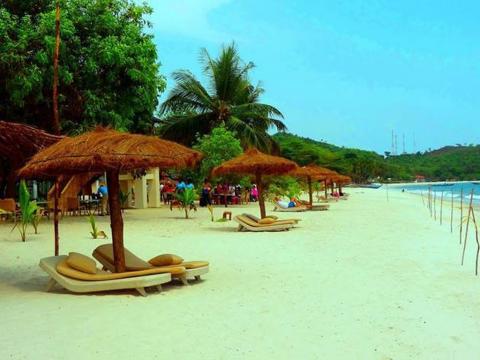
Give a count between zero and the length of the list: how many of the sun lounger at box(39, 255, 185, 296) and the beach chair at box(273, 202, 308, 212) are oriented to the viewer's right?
2

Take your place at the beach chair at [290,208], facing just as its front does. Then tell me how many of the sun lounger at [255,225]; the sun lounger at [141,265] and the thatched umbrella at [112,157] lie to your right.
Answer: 3

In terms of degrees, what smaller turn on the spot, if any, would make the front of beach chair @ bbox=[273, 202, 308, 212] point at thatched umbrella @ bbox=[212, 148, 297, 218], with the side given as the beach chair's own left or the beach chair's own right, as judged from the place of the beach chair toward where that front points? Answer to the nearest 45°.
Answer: approximately 90° to the beach chair's own right

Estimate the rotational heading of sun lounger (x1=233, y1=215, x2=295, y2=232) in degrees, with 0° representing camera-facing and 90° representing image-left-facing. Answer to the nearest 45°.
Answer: approximately 270°

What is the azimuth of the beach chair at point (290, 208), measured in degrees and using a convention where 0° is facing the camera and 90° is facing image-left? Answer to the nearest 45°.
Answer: approximately 270°

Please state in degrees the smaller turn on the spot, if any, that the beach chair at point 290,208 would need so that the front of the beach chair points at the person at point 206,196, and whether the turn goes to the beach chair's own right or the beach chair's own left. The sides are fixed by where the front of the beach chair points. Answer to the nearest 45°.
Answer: approximately 135° to the beach chair's own left

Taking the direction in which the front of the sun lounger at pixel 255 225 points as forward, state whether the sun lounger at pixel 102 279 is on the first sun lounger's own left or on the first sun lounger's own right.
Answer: on the first sun lounger's own right

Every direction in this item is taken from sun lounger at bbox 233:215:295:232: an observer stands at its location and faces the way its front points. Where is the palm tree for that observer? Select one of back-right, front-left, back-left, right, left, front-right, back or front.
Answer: left

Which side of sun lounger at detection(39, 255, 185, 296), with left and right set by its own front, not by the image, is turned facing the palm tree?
left

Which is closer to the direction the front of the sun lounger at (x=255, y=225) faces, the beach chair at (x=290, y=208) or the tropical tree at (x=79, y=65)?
the beach chair

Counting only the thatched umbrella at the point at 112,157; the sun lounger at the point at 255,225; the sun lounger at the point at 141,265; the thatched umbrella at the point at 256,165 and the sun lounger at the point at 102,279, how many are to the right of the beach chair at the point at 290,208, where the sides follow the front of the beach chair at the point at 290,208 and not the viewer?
5

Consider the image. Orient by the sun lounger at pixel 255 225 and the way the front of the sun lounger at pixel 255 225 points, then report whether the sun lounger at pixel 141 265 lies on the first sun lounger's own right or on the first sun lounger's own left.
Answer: on the first sun lounger's own right

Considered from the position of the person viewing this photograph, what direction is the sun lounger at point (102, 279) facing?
facing to the right of the viewer
